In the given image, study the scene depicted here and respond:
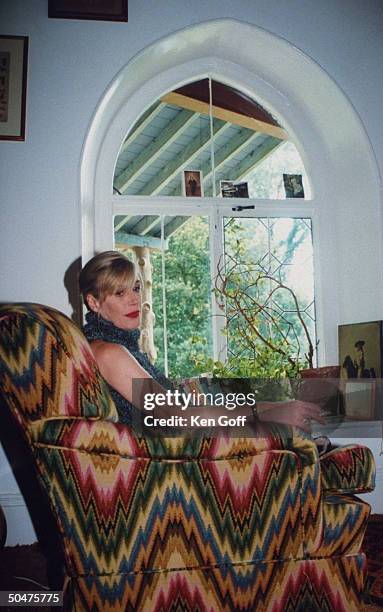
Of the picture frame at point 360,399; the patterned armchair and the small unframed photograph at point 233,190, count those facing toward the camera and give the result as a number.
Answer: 2

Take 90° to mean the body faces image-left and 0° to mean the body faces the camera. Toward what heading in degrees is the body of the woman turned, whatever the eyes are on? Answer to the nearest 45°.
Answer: approximately 270°

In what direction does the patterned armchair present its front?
to the viewer's right

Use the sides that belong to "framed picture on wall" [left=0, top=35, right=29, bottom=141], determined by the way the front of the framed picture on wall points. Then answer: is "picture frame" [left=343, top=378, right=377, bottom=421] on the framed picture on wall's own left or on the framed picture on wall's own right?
on the framed picture on wall's own left

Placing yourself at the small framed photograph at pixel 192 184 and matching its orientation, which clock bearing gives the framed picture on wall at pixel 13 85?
The framed picture on wall is roughly at 2 o'clock from the small framed photograph.

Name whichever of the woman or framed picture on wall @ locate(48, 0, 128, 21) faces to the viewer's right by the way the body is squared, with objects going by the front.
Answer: the woman

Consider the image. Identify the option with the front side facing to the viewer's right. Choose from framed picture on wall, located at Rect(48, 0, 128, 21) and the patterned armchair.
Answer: the patterned armchair
